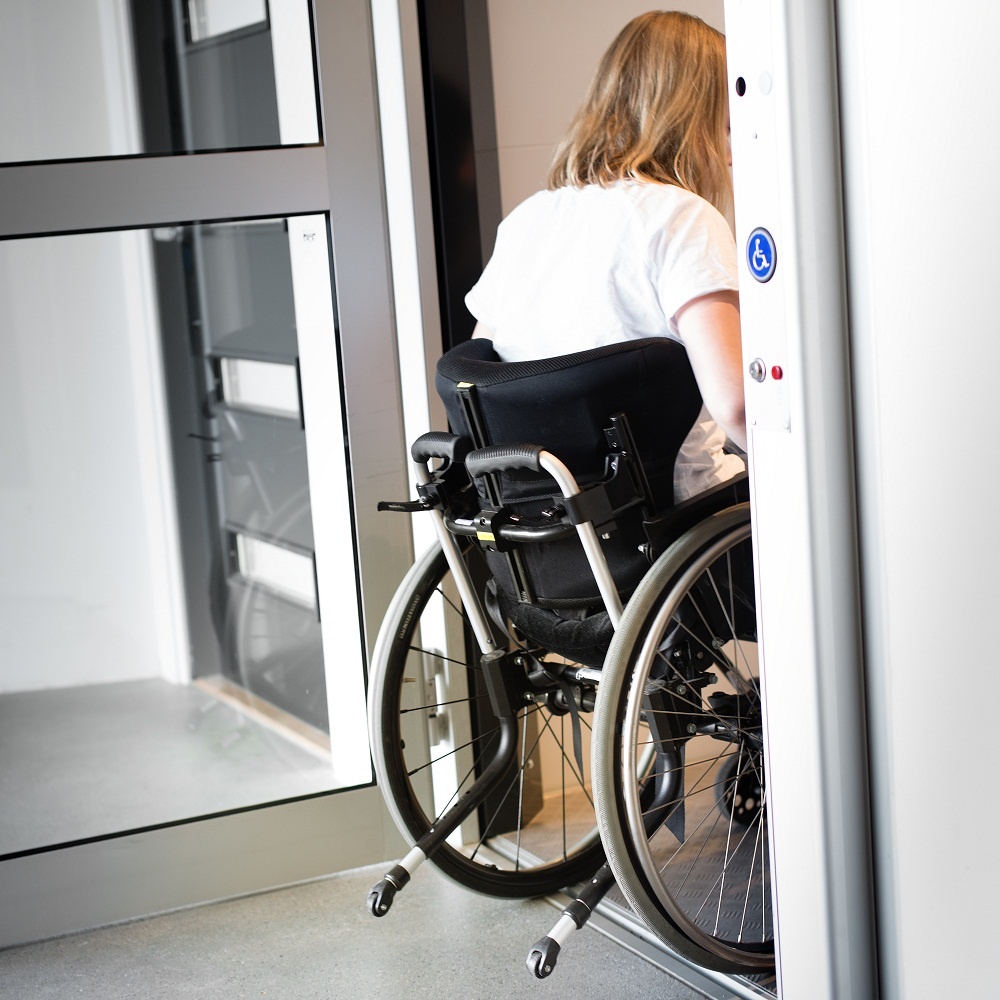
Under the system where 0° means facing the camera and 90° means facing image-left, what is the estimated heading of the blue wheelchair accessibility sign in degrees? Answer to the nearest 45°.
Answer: approximately 45°

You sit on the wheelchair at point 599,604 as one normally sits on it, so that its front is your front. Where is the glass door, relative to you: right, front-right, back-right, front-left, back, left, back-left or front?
left

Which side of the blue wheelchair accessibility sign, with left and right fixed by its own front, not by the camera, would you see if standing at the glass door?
right

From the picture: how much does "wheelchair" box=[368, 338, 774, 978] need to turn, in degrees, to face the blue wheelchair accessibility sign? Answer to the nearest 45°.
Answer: approximately 135° to its right

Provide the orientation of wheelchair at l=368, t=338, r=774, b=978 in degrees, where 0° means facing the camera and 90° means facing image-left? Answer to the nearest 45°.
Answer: approximately 225°
